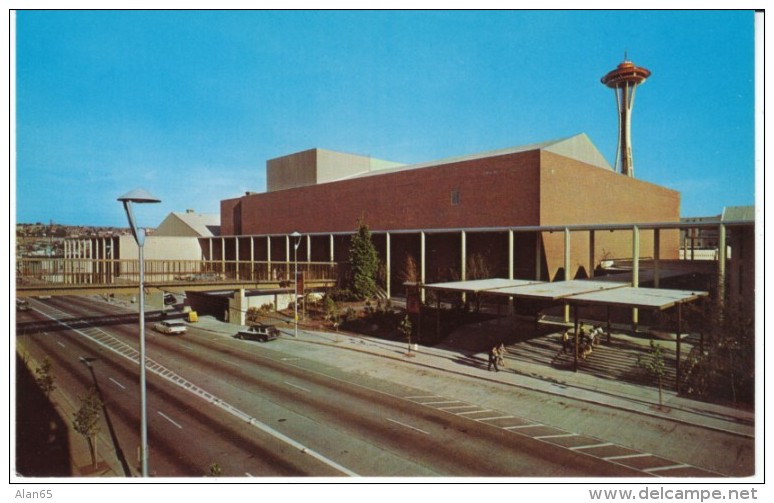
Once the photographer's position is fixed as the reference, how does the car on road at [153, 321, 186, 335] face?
facing away from the viewer and to the left of the viewer

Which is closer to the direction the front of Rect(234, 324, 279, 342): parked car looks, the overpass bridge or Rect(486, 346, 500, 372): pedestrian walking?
the overpass bridge

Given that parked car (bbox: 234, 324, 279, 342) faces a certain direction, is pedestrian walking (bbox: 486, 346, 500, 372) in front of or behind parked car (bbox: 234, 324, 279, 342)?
behind

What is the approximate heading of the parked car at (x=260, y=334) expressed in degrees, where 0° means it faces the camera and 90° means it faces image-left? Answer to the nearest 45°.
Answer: approximately 135°

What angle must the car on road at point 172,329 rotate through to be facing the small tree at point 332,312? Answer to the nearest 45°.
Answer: approximately 135° to its right

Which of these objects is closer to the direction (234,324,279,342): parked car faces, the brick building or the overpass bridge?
the overpass bridge

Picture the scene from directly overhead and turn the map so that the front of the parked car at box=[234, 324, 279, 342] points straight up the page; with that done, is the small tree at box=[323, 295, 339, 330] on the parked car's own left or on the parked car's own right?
on the parked car's own right

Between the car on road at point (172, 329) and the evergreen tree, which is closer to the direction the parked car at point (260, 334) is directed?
the car on road

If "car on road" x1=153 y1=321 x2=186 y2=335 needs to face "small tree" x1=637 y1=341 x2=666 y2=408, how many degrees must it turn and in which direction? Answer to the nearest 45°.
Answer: approximately 180°

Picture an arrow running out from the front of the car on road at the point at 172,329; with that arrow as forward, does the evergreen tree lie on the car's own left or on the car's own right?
on the car's own right

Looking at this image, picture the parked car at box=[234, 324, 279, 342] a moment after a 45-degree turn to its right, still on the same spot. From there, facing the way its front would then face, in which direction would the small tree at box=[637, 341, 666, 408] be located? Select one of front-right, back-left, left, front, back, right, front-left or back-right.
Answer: back-right

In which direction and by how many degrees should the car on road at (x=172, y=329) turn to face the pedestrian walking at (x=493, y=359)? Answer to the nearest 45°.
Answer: approximately 180°
